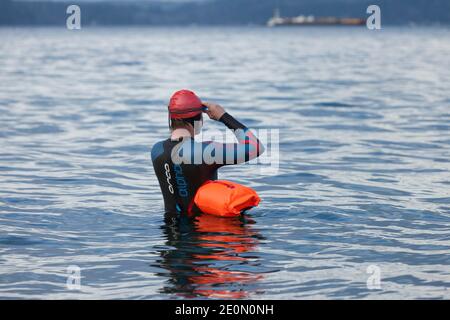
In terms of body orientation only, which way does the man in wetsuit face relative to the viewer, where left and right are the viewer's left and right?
facing away from the viewer and to the right of the viewer
